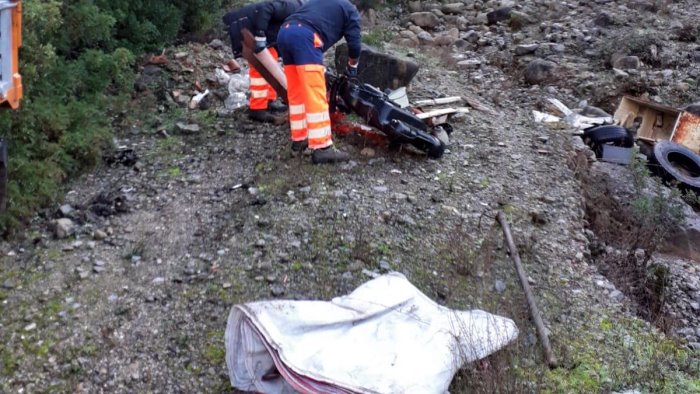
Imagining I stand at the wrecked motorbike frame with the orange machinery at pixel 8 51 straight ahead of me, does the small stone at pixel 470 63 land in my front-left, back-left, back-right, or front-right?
back-right

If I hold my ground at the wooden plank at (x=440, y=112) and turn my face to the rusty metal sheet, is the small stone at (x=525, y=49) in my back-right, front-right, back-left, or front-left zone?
front-left

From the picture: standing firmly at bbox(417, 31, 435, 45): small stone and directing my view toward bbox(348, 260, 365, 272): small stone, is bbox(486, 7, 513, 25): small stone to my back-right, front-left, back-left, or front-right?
back-left

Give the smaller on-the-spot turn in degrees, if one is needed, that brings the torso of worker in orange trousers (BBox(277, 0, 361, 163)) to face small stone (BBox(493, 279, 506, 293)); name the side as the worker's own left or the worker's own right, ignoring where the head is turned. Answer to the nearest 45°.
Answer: approximately 90° to the worker's own right

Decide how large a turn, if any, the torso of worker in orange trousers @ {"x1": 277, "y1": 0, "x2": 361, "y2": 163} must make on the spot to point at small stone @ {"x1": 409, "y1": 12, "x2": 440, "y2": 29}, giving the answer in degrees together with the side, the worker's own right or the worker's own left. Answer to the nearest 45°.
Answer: approximately 45° to the worker's own left

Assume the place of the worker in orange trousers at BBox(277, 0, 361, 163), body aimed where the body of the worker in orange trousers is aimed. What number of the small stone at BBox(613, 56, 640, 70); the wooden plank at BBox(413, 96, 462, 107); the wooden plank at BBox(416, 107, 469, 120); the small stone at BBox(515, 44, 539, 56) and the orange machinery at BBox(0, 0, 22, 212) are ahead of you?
4

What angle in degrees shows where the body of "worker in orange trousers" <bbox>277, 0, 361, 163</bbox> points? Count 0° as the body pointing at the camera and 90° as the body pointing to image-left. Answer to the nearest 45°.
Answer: approximately 225°

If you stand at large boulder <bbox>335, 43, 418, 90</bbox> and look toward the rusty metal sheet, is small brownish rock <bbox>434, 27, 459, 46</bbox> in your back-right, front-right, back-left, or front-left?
front-left

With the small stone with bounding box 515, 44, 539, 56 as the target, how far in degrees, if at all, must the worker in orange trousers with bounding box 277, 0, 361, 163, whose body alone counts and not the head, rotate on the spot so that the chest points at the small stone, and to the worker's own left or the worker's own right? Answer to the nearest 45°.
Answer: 0° — they already face it

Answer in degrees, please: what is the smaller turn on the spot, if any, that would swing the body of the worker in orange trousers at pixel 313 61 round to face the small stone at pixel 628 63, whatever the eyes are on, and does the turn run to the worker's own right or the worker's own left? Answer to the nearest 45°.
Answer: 0° — they already face it

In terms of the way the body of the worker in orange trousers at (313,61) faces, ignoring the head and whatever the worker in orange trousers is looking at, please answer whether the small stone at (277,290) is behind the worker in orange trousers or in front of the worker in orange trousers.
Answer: behind

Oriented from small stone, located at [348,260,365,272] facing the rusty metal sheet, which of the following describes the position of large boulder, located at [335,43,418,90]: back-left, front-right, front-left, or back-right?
front-left

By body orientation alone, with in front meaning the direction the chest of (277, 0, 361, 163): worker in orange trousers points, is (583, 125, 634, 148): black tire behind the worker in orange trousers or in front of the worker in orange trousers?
in front

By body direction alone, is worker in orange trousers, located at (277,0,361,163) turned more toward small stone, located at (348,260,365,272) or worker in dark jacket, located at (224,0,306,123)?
the worker in dark jacket

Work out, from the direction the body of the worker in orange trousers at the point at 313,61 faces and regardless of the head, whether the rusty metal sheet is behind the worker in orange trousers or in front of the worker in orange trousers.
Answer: in front

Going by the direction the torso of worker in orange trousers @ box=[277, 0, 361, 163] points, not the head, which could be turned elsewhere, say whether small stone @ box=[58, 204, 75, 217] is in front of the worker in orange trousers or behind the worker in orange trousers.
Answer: behind

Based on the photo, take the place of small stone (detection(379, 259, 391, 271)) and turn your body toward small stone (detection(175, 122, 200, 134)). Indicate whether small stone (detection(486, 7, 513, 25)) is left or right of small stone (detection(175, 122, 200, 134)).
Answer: right

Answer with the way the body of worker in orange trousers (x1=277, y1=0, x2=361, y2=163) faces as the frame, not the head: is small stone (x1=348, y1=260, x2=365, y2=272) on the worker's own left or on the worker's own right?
on the worker's own right

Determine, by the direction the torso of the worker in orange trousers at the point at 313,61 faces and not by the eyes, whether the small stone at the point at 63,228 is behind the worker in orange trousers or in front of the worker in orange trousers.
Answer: behind

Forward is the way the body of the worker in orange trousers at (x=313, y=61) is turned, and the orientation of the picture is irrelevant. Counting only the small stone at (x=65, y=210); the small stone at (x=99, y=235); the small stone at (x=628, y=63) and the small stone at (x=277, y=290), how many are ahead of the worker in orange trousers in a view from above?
1

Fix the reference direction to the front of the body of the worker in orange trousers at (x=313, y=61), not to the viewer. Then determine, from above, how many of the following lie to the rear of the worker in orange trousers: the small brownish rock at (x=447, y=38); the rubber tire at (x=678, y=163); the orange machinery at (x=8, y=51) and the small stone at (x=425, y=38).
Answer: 1
